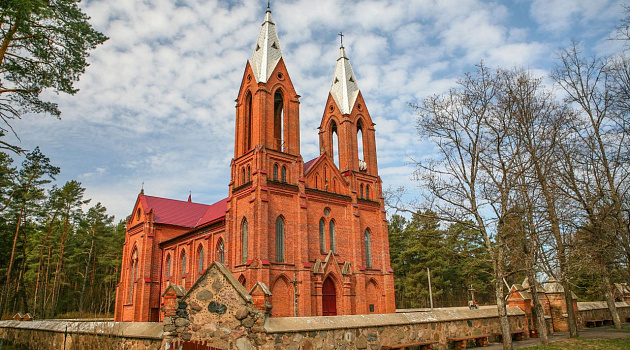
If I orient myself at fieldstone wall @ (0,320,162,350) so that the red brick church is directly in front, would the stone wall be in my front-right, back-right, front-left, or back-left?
front-right

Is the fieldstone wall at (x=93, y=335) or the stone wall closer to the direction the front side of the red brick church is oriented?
the stone wall

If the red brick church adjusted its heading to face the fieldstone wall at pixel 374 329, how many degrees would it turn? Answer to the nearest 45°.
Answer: approximately 45° to its right

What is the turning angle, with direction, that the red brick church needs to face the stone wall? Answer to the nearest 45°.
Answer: approximately 45° to its left

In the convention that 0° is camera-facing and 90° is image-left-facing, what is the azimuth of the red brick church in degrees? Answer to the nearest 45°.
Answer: approximately 315°

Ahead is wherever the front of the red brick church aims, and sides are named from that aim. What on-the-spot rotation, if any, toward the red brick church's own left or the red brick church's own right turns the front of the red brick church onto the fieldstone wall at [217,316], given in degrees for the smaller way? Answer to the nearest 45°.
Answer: approximately 45° to the red brick church's own right
